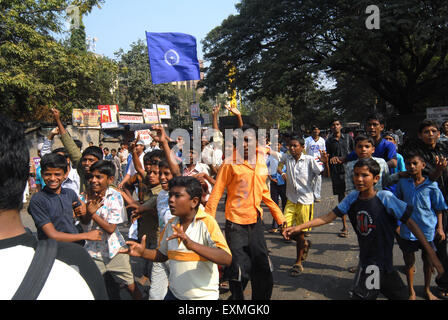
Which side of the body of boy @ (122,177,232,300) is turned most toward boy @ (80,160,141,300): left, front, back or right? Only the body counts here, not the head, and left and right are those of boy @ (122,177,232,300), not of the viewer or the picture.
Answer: right

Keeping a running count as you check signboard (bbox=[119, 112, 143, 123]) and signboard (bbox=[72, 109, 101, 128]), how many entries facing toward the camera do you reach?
2

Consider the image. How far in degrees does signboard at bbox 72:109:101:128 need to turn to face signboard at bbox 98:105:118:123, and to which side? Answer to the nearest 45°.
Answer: approximately 135° to its left

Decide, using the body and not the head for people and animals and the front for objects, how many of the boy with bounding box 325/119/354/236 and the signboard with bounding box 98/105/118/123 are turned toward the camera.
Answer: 2

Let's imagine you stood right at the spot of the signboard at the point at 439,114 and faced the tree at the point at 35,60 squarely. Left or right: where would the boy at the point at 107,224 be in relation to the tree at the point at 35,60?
left
